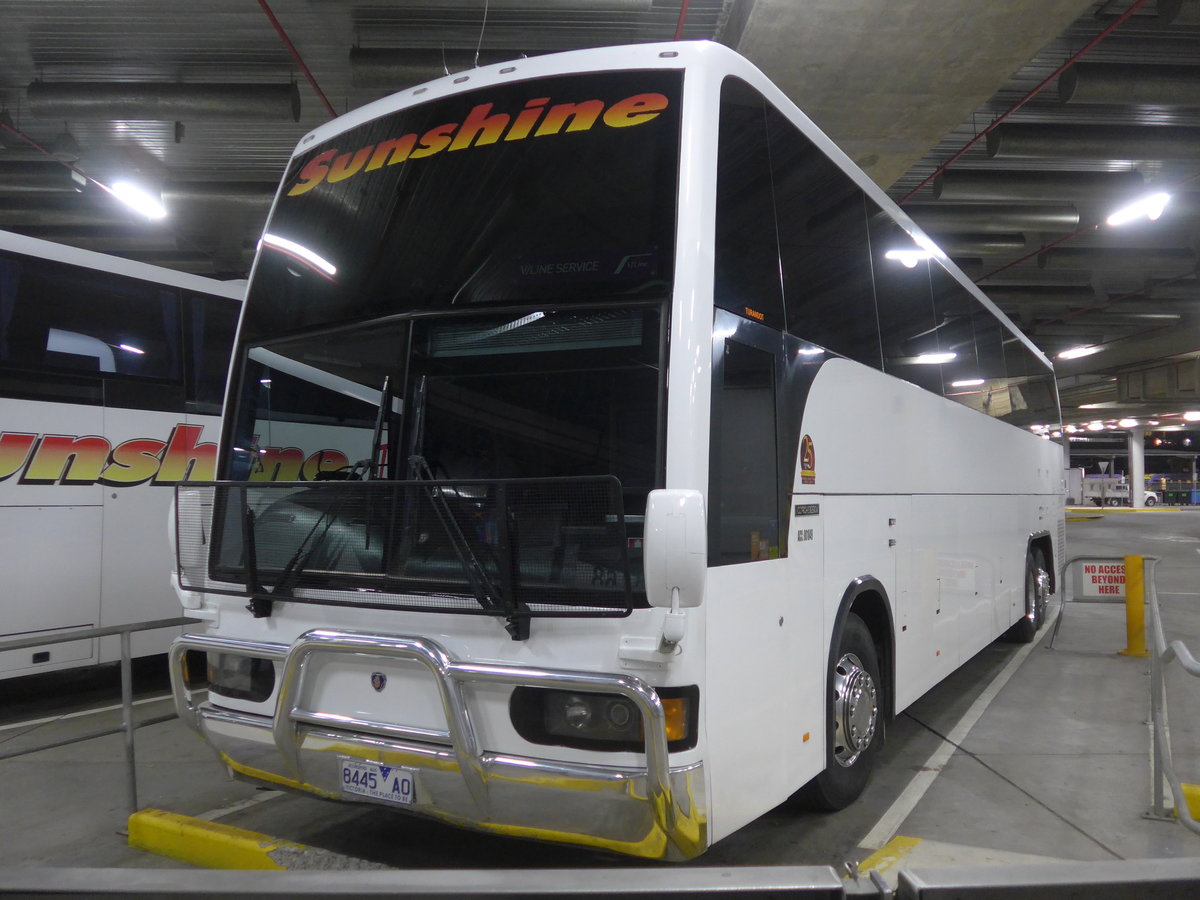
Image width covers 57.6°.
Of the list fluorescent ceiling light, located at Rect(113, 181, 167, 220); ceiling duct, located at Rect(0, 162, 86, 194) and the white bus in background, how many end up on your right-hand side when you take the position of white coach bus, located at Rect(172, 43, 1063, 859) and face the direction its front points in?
3

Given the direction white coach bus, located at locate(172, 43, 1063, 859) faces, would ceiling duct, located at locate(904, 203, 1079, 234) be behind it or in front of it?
behind

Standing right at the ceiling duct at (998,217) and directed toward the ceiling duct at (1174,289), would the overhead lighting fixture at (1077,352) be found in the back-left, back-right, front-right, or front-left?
front-left

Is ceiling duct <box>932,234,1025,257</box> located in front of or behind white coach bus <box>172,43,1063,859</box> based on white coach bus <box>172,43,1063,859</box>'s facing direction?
behind

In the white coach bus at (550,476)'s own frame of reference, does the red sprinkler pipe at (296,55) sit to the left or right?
on its right

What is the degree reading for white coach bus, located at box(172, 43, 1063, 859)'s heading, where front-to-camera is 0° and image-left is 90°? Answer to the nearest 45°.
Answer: approximately 45°

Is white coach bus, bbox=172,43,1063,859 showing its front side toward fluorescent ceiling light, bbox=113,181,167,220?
no

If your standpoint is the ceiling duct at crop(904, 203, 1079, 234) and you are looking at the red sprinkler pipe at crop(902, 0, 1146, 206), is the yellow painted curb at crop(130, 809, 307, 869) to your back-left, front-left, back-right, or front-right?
front-right

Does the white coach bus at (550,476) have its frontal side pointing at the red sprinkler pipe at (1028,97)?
no

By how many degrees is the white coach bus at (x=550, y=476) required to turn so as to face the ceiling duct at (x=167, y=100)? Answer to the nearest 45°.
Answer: approximately 90° to its right

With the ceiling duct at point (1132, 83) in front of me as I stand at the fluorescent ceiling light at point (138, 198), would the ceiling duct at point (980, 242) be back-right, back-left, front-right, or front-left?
front-left

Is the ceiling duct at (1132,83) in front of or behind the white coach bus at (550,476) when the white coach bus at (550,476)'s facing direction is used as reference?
behind

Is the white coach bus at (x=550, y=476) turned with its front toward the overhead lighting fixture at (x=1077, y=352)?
no

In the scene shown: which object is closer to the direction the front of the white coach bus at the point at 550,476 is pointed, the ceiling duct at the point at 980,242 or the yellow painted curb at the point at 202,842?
the yellow painted curb

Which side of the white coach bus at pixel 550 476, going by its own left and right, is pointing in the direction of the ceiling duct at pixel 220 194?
right
